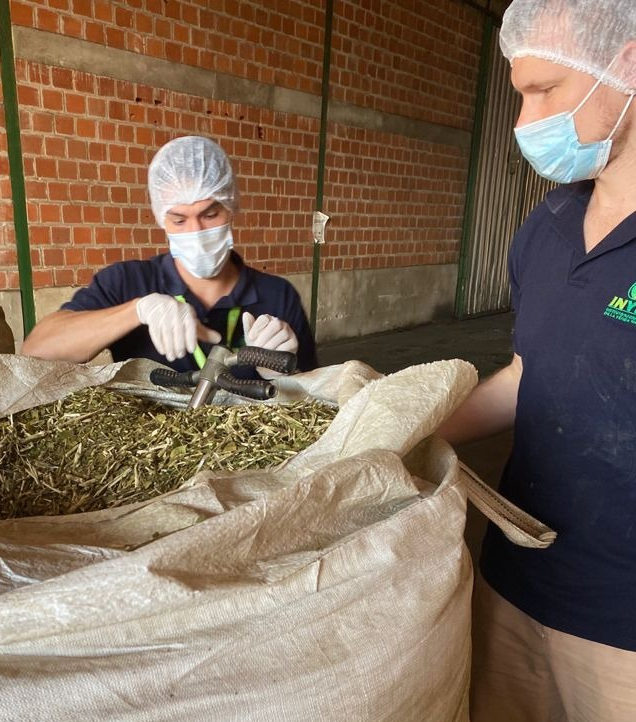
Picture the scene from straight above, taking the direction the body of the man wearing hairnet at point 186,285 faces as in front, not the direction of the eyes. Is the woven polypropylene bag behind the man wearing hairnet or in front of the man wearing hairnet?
in front

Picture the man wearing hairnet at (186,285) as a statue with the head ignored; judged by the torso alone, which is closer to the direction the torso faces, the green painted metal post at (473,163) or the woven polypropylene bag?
the woven polypropylene bag

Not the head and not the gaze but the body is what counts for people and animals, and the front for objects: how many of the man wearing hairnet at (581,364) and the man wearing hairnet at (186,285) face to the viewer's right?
0

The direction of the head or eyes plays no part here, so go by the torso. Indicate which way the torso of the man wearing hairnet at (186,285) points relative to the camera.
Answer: toward the camera

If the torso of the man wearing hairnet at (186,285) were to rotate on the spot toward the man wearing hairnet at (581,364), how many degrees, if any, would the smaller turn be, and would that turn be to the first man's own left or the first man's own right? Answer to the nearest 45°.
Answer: approximately 45° to the first man's own left

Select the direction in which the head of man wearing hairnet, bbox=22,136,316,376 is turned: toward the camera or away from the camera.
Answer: toward the camera

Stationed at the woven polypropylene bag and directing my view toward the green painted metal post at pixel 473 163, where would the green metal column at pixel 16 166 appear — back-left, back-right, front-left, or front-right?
front-left

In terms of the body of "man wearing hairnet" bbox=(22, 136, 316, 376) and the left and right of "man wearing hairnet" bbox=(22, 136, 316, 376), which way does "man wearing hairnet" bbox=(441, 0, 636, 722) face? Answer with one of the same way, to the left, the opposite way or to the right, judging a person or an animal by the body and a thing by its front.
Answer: to the right

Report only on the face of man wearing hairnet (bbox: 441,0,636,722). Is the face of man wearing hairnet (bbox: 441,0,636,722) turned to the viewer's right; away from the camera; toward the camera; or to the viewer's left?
to the viewer's left

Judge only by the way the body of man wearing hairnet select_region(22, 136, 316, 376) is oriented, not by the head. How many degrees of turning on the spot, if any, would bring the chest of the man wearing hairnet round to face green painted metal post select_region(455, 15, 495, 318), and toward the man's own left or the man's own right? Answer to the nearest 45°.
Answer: approximately 135° to the man's own left

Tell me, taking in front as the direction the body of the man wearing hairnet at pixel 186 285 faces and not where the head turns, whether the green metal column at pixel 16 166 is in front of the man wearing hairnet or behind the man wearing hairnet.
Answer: behind

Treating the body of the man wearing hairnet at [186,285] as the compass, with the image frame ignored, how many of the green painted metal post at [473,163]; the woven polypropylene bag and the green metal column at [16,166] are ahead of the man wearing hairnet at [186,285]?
1

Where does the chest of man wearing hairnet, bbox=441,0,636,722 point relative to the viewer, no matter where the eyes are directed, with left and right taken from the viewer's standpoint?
facing the viewer and to the left of the viewer
